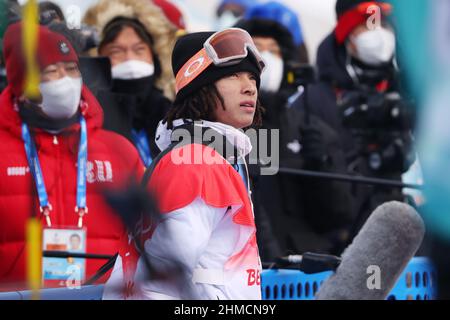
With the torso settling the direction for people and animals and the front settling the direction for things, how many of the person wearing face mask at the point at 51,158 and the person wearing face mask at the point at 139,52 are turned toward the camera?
2

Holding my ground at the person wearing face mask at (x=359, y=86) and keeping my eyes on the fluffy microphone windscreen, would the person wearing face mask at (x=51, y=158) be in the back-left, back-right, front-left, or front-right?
front-right

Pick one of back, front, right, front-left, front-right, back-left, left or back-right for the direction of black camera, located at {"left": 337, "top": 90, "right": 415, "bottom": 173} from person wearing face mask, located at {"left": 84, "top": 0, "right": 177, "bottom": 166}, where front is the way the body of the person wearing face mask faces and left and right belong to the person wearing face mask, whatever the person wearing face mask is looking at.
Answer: left

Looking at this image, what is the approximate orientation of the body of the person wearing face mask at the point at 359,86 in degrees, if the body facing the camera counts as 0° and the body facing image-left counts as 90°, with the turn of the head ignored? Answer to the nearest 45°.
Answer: approximately 315°

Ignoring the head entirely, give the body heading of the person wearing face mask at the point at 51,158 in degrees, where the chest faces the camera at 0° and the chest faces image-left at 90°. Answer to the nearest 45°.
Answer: approximately 0°

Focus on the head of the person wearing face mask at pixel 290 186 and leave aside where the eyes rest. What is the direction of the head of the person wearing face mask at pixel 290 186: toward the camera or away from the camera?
toward the camera

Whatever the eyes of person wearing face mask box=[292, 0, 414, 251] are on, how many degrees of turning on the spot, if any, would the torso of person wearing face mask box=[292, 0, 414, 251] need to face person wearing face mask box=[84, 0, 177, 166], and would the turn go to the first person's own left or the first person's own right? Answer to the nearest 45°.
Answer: approximately 90° to the first person's own right

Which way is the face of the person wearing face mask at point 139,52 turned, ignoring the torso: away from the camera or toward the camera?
toward the camera

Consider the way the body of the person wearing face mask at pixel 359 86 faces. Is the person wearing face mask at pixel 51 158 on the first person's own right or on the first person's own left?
on the first person's own right

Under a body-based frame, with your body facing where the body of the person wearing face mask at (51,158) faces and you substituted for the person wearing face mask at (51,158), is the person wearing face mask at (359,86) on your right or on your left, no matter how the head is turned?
on your left

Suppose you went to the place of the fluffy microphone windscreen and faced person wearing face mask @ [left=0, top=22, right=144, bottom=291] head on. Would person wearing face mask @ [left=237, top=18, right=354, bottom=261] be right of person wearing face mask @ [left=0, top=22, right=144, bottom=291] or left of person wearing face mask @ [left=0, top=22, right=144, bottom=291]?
right

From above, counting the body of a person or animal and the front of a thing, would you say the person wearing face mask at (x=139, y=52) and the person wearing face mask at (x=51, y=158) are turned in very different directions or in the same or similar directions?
same or similar directions

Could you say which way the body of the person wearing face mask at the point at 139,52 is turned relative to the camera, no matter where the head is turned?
toward the camera
